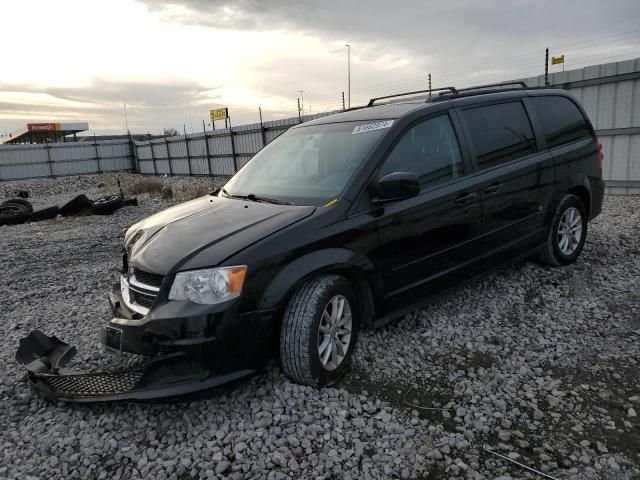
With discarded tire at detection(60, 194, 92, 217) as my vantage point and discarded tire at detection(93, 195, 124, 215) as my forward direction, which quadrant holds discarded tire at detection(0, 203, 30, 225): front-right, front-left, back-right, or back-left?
back-right

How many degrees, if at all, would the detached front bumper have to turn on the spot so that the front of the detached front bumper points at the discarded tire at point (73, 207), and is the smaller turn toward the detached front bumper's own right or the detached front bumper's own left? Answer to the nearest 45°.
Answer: approximately 135° to the detached front bumper's own right

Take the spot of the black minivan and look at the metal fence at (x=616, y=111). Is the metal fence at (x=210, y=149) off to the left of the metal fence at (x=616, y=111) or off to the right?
left

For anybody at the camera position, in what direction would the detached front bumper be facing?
facing the viewer and to the left of the viewer

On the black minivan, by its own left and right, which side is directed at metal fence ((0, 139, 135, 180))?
right

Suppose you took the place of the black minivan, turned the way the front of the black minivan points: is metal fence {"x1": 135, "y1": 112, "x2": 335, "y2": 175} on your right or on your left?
on your right

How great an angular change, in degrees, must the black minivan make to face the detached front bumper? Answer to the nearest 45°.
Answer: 0° — it already faces it

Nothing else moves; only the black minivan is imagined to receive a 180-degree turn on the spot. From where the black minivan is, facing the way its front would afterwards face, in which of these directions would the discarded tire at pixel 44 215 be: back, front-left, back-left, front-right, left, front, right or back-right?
left

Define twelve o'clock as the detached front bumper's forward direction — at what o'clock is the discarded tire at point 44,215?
The discarded tire is roughly at 4 o'clock from the detached front bumper.

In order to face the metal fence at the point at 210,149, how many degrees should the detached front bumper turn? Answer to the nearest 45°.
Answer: approximately 135° to its right

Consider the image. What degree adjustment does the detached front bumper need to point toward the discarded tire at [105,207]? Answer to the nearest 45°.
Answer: approximately 135° to its right

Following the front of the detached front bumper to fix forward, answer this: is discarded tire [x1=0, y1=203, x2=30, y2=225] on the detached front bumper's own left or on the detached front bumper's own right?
on the detached front bumper's own right

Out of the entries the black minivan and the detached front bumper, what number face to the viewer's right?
0

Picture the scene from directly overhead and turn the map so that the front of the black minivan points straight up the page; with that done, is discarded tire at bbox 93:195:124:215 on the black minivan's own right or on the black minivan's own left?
on the black minivan's own right

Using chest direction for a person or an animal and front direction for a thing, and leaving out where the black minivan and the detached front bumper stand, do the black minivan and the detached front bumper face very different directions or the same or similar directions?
same or similar directions
